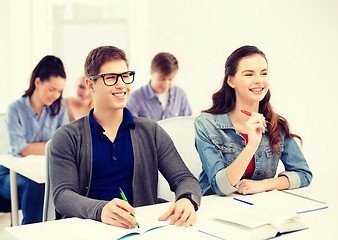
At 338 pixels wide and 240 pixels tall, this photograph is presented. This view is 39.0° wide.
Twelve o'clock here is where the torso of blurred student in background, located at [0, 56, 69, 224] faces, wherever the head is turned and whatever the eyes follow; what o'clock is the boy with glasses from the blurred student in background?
The boy with glasses is roughly at 1 o'clock from the blurred student in background.

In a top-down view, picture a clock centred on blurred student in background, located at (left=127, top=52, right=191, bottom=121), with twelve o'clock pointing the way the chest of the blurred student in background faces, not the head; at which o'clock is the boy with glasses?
The boy with glasses is roughly at 12 o'clock from the blurred student in background.

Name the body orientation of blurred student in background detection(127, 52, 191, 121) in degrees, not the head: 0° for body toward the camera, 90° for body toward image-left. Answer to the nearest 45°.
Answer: approximately 0°

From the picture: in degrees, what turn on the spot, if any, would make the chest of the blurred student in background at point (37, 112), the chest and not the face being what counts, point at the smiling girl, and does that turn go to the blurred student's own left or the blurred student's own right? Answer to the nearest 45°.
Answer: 0° — they already face them

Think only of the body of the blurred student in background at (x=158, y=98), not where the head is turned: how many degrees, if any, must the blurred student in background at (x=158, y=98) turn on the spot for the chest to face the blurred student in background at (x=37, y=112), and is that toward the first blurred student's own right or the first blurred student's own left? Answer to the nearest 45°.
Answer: approximately 45° to the first blurred student's own right

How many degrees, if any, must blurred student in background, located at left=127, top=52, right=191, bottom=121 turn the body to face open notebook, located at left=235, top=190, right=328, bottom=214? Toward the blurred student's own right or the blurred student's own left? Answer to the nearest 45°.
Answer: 0° — they already face it
